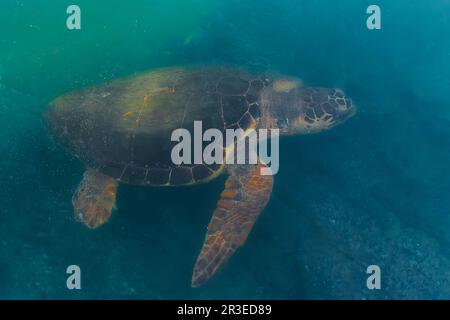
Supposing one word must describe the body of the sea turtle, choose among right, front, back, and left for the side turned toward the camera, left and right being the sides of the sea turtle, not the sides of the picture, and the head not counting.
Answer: right
